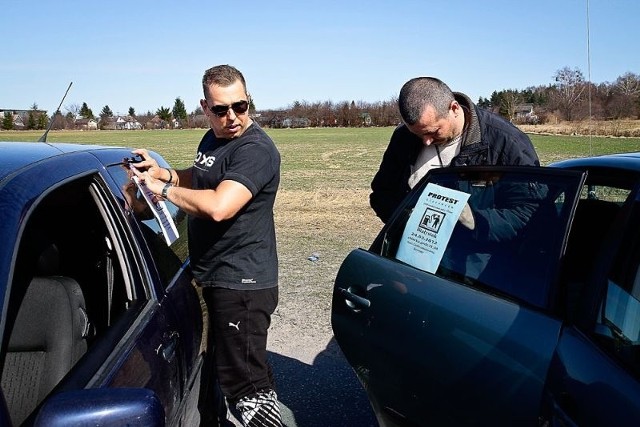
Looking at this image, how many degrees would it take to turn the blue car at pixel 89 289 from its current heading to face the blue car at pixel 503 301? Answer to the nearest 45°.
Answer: approximately 90° to its left

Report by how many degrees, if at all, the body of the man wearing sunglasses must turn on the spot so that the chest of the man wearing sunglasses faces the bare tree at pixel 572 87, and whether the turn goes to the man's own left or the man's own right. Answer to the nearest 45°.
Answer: approximately 180°

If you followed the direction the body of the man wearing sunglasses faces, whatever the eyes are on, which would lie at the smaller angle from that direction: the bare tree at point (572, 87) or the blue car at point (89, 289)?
the blue car

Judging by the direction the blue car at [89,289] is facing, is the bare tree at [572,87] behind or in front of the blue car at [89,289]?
behind
